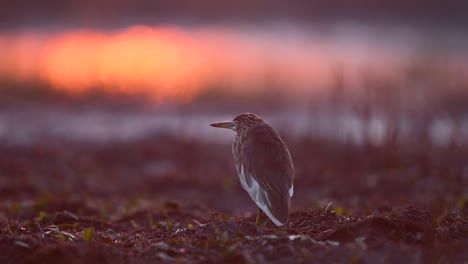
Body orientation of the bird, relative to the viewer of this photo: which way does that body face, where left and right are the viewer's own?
facing away from the viewer and to the left of the viewer
